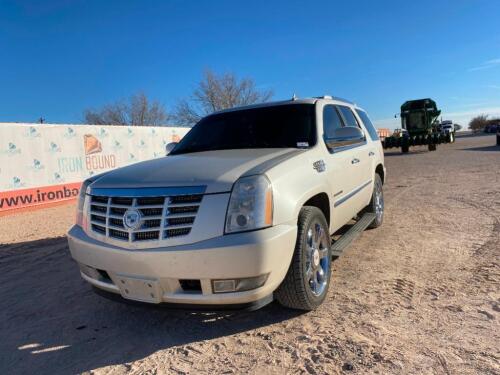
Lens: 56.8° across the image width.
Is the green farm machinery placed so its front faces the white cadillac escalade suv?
yes

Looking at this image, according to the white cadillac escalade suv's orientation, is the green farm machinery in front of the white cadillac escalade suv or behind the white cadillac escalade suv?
behind

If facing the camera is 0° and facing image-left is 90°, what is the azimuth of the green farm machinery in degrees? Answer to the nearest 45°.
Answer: approximately 0°

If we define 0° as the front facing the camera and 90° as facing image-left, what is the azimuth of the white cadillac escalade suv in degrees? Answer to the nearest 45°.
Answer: approximately 45°
